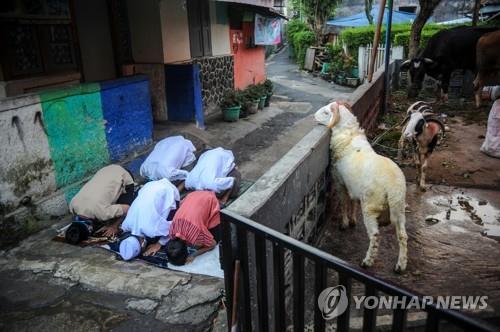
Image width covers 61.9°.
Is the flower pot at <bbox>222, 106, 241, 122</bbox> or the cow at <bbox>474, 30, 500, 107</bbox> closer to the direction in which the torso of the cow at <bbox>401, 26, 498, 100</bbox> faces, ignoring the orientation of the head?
the flower pot

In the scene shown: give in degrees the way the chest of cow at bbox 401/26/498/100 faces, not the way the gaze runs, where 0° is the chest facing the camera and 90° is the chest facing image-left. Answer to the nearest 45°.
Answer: approximately 45°

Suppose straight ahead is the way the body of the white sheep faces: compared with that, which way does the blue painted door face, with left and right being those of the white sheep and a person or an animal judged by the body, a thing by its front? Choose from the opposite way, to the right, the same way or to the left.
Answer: the opposite way

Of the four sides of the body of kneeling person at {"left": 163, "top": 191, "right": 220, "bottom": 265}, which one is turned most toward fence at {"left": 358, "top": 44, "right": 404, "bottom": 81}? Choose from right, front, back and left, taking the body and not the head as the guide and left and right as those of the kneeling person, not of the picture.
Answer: back

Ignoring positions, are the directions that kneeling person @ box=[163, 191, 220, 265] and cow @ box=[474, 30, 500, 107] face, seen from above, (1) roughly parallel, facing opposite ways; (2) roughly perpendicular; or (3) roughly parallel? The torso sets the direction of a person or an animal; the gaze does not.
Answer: roughly perpendicular

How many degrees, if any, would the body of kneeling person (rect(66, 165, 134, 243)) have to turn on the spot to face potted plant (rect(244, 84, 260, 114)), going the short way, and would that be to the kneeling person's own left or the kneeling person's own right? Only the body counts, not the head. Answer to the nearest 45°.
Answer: approximately 180°

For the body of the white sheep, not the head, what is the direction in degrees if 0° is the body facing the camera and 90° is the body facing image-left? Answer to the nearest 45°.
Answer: approximately 135°
